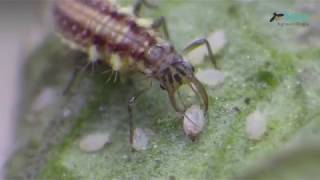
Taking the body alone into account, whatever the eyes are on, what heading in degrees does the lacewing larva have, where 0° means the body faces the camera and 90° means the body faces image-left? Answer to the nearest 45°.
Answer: approximately 315°
